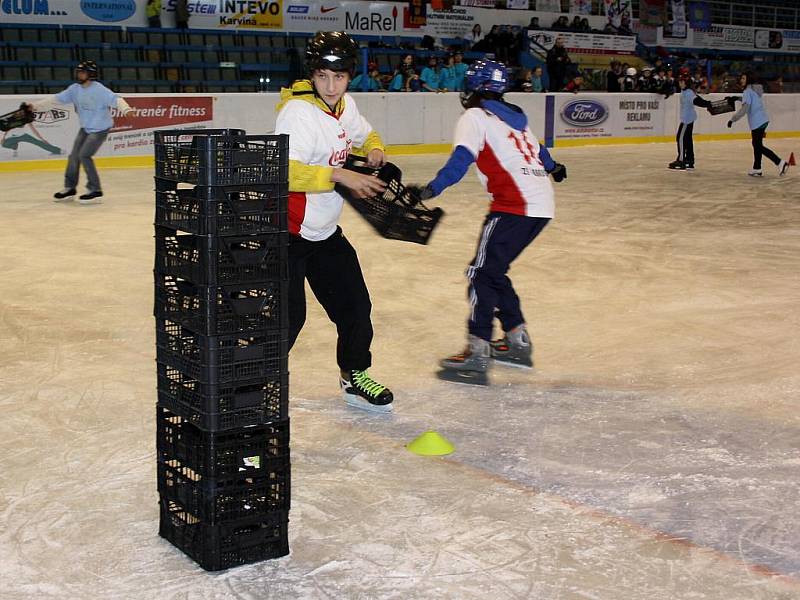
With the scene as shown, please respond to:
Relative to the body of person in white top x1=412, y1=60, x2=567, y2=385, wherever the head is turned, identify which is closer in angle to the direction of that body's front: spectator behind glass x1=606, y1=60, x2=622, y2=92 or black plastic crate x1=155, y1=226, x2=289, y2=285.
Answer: the spectator behind glass

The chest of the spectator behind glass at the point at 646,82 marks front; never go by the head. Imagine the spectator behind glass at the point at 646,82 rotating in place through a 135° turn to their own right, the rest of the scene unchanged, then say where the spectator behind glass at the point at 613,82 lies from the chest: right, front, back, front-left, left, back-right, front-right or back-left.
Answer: left

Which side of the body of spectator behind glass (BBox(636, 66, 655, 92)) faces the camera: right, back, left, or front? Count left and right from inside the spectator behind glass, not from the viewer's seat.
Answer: front

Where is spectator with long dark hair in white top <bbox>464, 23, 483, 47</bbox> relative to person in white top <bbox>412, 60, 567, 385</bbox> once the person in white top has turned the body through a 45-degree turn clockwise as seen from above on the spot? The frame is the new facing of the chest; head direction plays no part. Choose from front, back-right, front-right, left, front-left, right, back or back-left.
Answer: front

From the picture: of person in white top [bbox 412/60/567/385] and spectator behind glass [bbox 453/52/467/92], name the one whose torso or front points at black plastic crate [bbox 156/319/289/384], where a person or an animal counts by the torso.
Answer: the spectator behind glass

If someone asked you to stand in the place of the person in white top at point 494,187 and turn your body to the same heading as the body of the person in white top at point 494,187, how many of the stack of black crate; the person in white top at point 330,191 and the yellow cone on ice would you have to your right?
0

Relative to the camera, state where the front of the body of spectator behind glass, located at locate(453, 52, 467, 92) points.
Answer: toward the camera

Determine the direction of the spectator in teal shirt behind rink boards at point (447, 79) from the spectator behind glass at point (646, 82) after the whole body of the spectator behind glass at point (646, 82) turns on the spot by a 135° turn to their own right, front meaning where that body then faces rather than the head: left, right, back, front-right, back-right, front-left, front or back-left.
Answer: left

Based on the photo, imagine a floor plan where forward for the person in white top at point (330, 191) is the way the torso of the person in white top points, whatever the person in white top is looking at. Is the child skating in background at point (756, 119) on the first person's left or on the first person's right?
on the first person's left

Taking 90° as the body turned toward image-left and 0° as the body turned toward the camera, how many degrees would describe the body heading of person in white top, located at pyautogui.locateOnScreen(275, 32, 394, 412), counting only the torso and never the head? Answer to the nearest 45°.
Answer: approximately 315°

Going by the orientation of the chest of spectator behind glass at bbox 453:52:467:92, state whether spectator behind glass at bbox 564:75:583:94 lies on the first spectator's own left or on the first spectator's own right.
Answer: on the first spectator's own left

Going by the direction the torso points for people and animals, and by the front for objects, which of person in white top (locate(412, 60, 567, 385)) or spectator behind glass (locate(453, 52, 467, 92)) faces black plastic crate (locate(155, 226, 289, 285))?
the spectator behind glass
